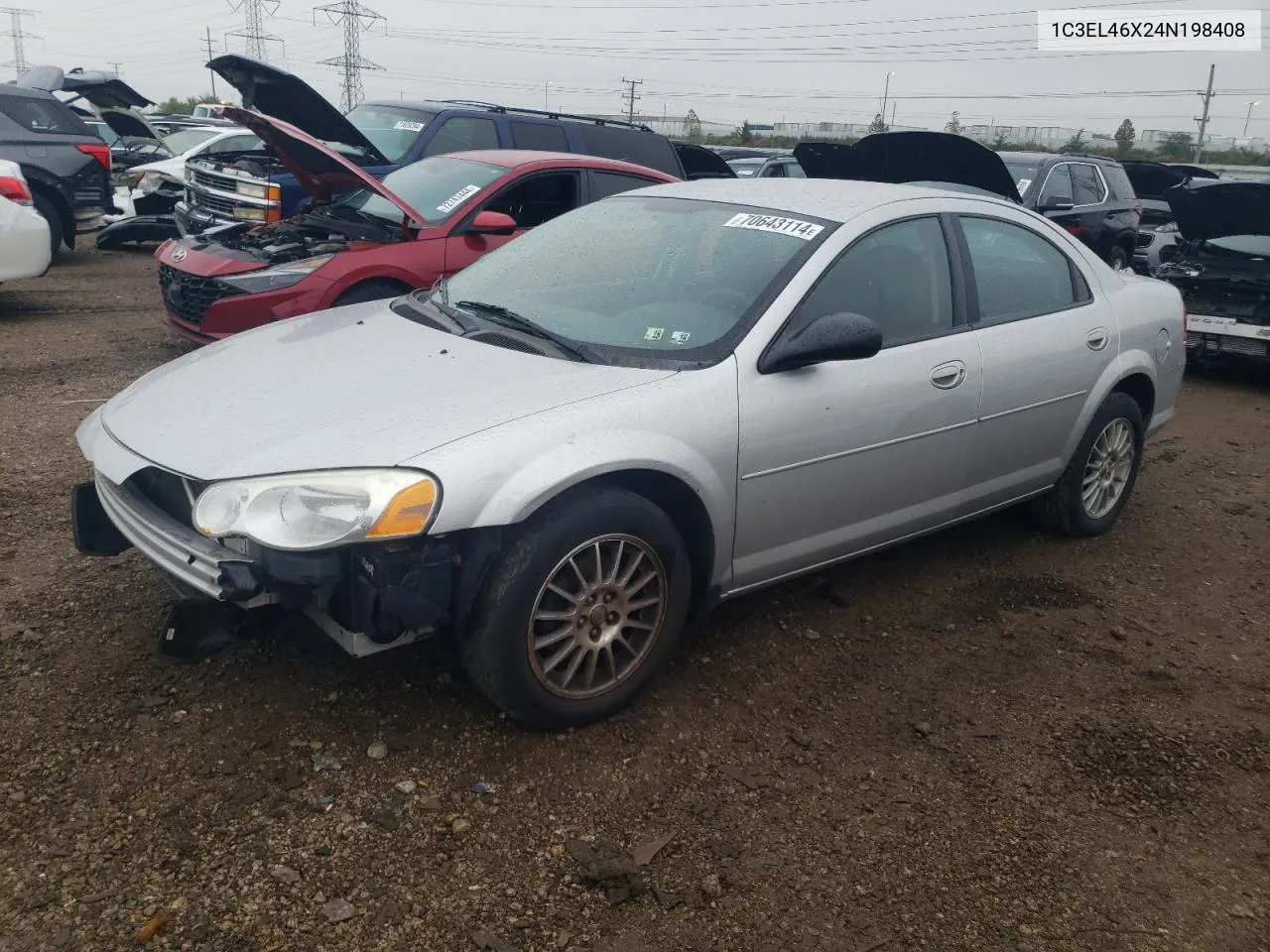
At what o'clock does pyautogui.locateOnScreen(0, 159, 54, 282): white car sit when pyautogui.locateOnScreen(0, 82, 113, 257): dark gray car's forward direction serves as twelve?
The white car is roughly at 9 o'clock from the dark gray car.

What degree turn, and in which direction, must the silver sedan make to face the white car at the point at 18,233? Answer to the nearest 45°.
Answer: approximately 90° to its right

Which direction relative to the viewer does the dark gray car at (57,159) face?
to the viewer's left

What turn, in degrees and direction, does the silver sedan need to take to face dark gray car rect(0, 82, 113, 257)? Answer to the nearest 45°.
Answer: approximately 90° to its right

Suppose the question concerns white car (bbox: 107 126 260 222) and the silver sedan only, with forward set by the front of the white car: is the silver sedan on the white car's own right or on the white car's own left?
on the white car's own left
